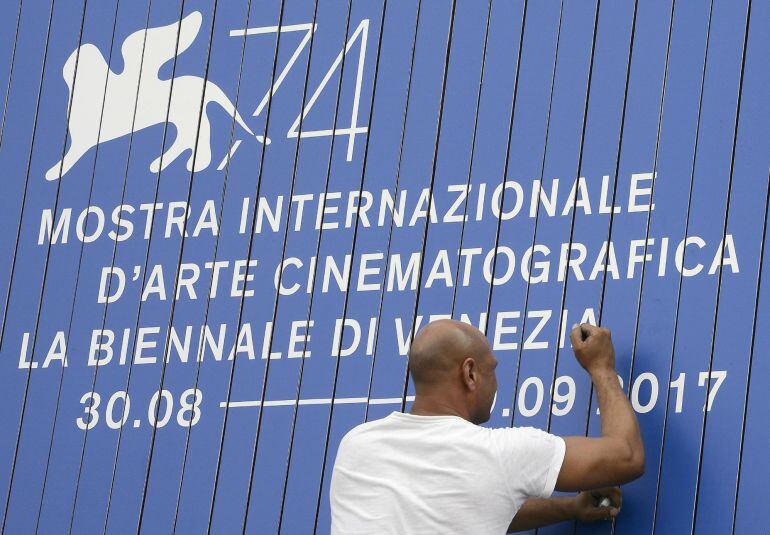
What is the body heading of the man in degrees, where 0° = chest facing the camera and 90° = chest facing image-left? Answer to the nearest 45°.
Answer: approximately 225°

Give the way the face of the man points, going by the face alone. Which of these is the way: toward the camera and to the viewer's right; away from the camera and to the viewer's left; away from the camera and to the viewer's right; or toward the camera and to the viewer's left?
away from the camera and to the viewer's right
